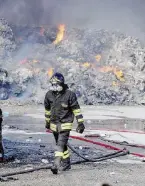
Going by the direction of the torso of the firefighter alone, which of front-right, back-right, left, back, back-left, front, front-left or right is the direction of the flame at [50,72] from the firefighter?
back-right

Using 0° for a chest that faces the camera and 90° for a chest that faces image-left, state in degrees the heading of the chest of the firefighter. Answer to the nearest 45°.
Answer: approximately 45°
